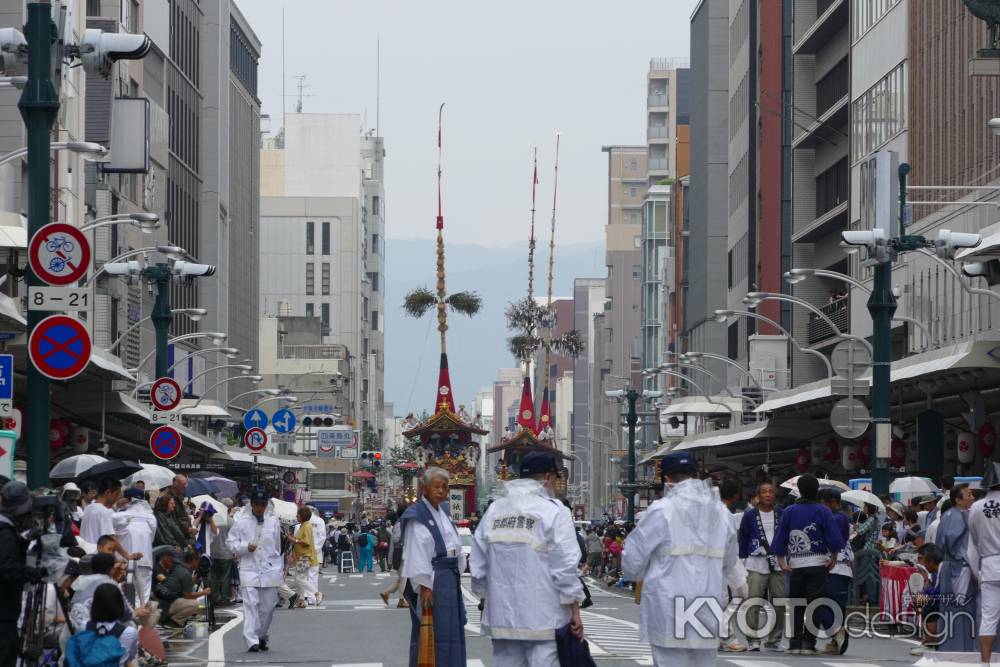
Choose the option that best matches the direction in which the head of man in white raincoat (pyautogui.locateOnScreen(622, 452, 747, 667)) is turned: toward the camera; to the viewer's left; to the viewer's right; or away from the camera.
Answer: away from the camera

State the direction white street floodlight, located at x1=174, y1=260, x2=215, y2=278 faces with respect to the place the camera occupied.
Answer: facing to the right of the viewer

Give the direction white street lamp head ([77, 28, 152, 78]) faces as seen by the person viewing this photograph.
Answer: facing to the right of the viewer
